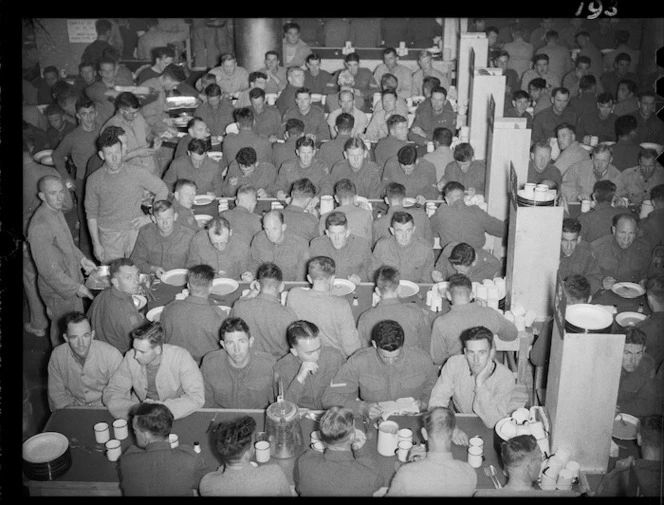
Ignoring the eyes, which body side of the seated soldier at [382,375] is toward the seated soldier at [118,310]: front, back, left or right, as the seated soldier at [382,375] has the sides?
right

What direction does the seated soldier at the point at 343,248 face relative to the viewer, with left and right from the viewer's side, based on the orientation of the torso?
facing the viewer

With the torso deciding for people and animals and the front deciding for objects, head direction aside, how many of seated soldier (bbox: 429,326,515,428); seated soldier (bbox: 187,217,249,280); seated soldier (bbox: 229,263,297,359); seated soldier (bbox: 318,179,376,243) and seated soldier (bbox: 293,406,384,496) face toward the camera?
2

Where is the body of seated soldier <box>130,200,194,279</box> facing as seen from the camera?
toward the camera

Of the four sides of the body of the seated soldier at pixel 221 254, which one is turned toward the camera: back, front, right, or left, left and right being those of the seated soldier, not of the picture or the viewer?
front

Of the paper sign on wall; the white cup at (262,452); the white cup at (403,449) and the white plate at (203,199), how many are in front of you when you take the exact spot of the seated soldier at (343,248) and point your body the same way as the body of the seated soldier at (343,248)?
2

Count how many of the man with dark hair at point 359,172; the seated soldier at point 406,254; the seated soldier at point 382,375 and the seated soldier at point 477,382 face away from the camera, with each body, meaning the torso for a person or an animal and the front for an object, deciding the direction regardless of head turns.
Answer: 0

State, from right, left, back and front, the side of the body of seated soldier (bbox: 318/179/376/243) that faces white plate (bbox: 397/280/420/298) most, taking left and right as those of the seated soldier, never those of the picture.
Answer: back

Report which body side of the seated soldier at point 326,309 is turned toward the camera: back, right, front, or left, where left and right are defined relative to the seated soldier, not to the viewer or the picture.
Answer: back

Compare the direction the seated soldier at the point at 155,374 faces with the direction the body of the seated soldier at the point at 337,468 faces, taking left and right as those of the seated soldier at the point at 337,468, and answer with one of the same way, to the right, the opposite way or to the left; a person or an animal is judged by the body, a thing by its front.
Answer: the opposite way

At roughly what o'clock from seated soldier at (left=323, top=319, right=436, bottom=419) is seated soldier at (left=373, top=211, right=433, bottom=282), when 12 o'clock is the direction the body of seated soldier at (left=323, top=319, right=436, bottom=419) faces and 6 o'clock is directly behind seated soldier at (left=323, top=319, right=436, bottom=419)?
seated soldier at (left=373, top=211, right=433, bottom=282) is roughly at 6 o'clock from seated soldier at (left=323, top=319, right=436, bottom=419).

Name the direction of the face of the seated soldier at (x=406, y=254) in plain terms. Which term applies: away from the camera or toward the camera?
toward the camera

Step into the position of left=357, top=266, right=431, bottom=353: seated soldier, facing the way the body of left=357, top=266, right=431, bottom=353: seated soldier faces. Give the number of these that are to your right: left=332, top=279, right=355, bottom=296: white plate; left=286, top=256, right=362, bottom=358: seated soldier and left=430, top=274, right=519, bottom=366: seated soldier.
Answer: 1

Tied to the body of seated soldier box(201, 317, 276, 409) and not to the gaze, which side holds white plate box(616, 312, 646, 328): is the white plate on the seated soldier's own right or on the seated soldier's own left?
on the seated soldier's own left

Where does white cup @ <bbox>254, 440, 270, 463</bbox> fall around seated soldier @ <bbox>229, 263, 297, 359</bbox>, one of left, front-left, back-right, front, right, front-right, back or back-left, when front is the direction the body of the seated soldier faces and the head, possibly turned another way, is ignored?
back

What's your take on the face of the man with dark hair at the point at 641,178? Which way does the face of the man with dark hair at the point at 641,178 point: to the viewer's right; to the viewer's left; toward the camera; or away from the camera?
toward the camera

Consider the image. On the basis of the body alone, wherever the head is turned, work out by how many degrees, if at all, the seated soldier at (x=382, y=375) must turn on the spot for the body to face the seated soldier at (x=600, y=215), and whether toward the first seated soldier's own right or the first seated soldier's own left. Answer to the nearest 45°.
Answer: approximately 135° to the first seated soldier's own left

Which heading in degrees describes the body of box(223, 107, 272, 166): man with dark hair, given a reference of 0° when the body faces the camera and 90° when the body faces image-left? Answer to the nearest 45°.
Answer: approximately 180°

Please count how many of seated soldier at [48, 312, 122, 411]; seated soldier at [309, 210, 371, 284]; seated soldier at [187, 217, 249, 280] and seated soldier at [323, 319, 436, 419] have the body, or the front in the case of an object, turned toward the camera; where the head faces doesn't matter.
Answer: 4

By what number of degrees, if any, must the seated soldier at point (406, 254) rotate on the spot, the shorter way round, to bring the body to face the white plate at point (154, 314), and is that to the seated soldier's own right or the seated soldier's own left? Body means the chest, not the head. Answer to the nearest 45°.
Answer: approximately 45° to the seated soldier's own right

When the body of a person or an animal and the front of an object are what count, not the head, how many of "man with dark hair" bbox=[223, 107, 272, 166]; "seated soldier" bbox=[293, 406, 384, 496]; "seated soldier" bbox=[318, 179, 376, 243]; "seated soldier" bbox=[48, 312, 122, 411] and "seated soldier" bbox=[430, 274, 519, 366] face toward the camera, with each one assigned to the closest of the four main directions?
1

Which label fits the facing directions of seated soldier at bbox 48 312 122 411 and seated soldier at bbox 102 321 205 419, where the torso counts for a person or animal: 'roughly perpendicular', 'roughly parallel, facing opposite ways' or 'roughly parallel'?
roughly parallel

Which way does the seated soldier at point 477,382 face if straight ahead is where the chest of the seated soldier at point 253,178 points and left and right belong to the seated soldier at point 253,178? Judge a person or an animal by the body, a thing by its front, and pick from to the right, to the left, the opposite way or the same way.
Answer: the same way
